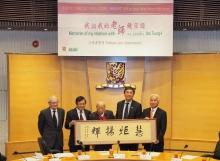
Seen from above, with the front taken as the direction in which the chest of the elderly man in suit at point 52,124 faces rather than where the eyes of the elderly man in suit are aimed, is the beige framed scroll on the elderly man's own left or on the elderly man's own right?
on the elderly man's own left

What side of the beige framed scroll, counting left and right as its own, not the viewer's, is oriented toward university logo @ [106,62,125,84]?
back

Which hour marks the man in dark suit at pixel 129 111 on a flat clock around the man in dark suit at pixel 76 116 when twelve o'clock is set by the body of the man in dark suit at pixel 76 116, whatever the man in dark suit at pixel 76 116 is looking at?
the man in dark suit at pixel 129 111 is roughly at 9 o'clock from the man in dark suit at pixel 76 116.

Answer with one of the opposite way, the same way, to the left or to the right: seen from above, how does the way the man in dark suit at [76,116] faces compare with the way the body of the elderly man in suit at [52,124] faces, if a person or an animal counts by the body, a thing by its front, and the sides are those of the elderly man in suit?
the same way

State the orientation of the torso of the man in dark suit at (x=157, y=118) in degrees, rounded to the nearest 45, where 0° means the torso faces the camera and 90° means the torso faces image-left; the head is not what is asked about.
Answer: approximately 45°

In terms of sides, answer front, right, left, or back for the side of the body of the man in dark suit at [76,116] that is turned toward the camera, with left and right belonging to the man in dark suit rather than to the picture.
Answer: front

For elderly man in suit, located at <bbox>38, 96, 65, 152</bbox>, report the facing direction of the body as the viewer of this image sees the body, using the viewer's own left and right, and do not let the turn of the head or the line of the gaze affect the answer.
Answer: facing the viewer

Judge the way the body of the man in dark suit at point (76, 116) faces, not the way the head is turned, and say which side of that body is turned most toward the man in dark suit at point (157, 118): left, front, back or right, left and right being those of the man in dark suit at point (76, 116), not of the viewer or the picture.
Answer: left
